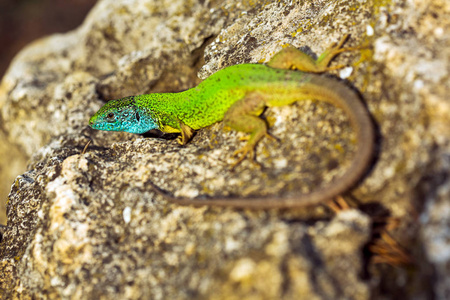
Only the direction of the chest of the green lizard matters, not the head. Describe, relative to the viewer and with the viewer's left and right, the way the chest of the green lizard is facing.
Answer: facing to the left of the viewer
